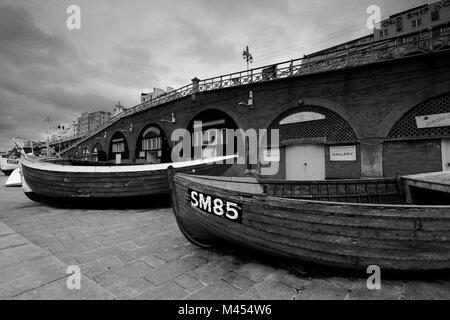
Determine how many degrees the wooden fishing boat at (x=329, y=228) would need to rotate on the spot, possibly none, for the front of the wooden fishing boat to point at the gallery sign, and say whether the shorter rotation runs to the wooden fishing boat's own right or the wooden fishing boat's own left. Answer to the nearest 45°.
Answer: approximately 90° to the wooden fishing boat's own right

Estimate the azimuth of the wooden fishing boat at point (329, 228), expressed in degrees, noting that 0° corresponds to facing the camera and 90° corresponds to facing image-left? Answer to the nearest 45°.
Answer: approximately 90°

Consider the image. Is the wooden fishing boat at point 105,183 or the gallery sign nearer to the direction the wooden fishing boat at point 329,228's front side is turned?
the wooden fishing boat
